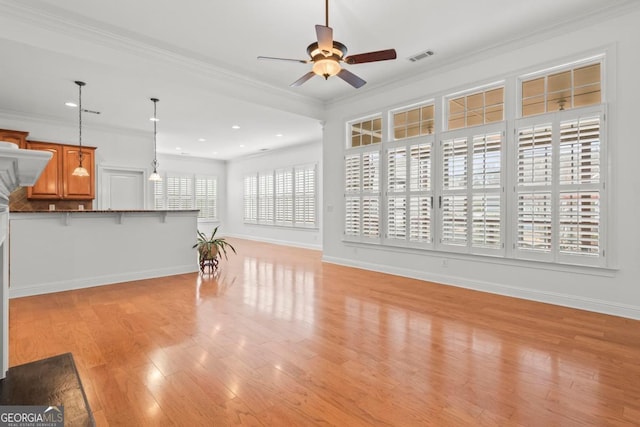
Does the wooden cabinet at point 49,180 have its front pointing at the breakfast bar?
yes

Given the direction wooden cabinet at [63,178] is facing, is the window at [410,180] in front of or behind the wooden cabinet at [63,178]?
in front

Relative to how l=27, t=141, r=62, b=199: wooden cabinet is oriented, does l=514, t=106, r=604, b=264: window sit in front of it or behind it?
in front

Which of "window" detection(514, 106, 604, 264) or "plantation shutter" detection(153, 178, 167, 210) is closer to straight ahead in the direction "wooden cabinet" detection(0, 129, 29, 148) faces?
the window

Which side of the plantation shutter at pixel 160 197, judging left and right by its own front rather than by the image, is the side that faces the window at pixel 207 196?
left

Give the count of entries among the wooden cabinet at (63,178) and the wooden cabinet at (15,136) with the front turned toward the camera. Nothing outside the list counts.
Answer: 2

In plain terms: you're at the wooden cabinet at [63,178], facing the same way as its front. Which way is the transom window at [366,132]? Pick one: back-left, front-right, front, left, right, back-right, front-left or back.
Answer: front-left

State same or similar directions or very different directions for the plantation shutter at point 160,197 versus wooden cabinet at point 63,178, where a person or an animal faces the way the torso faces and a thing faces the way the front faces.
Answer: same or similar directions

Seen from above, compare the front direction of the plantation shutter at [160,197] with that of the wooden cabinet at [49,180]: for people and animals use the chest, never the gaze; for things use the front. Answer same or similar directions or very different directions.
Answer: same or similar directions

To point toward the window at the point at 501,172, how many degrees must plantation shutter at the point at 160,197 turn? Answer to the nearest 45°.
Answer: approximately 45° to its left

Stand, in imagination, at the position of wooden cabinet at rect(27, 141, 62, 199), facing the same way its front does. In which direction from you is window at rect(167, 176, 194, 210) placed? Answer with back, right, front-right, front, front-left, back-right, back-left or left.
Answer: back-left

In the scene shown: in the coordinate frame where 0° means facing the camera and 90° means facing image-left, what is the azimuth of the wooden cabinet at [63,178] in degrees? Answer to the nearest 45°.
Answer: approximately 0°

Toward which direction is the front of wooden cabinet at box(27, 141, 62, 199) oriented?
toward the camera

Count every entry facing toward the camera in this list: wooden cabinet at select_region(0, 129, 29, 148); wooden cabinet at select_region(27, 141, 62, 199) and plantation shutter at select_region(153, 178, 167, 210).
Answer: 3

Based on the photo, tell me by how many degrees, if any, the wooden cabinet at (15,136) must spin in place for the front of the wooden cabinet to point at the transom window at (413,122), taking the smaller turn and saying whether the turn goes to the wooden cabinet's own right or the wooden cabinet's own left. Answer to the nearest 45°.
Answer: approximately 45° to the wooden cabinet's own left
